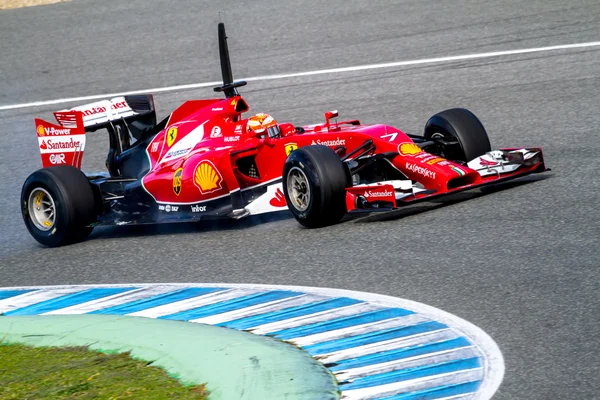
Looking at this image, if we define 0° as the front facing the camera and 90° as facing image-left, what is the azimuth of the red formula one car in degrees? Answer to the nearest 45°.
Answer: approximately 315°
